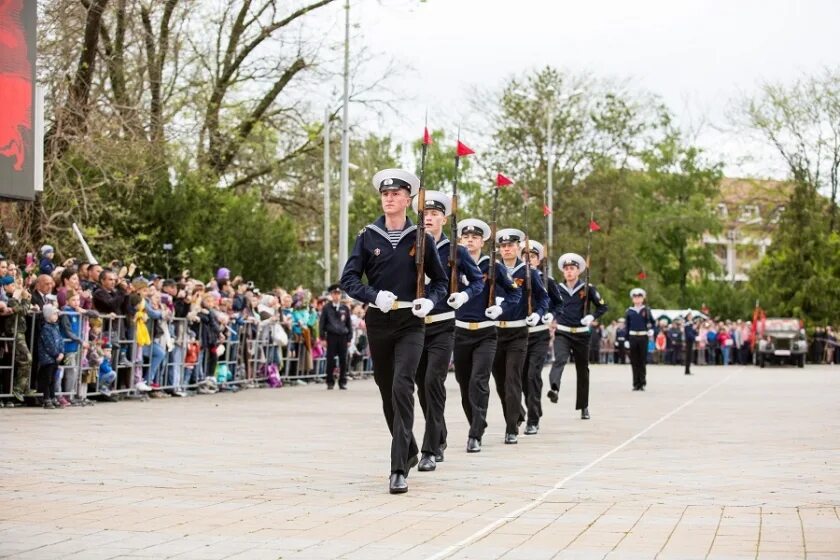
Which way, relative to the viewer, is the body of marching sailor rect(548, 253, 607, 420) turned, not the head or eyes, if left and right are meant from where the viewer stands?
facing the viewer

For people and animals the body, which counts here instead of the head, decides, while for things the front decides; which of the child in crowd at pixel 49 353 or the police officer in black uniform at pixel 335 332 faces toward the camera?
the police officer in black uniform

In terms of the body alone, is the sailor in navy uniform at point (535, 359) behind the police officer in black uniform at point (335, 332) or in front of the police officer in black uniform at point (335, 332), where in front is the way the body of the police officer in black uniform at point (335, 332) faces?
in front

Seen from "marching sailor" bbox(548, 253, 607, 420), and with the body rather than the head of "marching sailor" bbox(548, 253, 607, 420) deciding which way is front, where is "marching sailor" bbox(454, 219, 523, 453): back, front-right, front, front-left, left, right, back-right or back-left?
front

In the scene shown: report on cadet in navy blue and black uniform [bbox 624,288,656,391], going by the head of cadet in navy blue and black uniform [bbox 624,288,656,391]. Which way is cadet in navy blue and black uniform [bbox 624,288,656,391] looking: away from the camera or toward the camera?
toward the camera

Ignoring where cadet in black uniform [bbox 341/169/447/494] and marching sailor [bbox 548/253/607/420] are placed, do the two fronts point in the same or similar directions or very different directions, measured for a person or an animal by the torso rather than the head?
same or similar directions

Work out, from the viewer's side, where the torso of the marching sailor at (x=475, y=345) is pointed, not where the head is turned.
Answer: toward the camera

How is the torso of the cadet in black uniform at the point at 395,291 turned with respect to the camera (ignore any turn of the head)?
toward the camera

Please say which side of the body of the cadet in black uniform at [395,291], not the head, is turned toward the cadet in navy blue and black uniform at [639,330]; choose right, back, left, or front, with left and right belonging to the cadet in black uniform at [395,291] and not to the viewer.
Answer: back

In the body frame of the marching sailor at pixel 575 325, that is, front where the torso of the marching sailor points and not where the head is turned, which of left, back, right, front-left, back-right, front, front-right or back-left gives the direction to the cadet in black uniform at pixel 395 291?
front

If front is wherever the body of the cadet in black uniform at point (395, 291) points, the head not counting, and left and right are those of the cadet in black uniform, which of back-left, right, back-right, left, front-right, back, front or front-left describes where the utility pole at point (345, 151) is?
back

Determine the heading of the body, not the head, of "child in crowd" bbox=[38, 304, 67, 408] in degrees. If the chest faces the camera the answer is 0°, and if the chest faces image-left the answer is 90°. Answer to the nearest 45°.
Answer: approximately 270°

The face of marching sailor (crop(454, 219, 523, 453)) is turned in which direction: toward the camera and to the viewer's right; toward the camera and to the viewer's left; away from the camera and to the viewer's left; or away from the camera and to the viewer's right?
toward the camera and to the viewer's left

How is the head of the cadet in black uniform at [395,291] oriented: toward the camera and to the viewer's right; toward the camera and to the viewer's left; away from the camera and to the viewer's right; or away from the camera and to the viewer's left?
toward the camera and to the viewer's left

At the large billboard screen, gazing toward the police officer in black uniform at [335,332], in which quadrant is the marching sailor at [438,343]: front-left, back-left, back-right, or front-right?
front-right

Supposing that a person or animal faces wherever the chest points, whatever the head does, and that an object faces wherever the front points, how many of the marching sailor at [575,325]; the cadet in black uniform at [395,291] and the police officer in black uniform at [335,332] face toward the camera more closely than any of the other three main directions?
3

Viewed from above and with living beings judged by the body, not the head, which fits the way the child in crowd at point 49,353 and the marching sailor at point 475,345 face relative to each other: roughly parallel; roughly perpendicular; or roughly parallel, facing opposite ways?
roughly perpendicular
